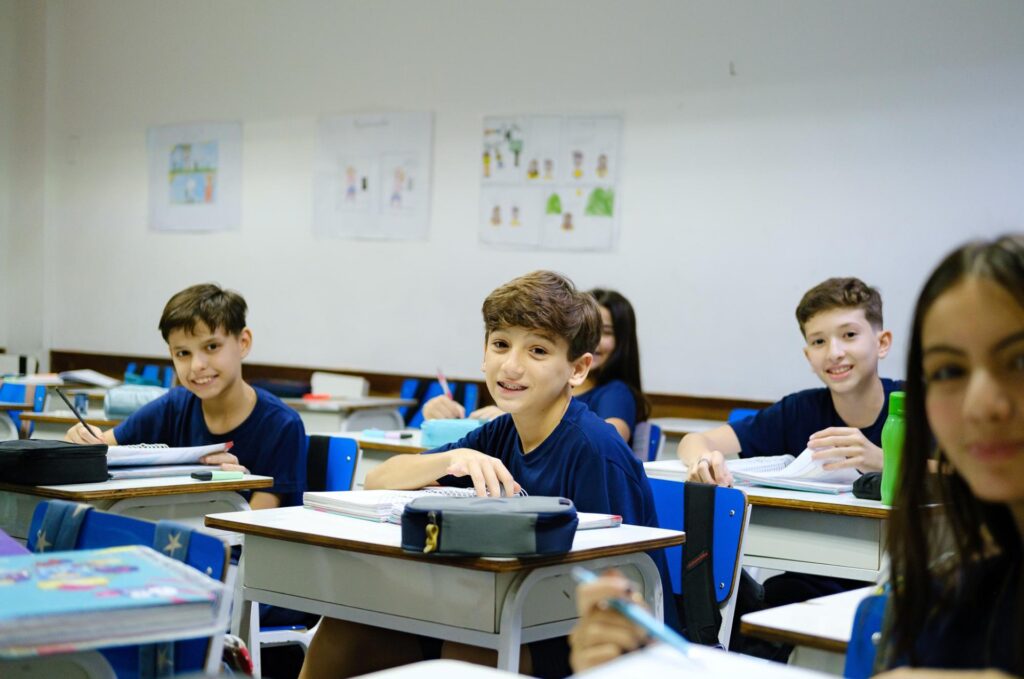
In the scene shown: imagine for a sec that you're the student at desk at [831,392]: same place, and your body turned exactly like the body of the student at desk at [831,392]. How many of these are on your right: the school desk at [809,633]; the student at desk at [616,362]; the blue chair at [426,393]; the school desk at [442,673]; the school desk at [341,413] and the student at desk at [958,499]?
3

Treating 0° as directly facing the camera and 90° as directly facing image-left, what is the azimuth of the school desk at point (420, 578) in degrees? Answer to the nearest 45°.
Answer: approximately 225°

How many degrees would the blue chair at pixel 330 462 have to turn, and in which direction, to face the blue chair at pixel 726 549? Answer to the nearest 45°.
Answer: approximately 90° to its left

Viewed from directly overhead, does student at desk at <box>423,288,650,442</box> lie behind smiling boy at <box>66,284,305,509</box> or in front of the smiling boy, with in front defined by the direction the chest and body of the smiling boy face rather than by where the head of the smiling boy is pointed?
behind

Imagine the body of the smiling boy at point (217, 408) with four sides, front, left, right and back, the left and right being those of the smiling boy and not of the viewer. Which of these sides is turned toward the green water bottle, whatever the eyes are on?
left

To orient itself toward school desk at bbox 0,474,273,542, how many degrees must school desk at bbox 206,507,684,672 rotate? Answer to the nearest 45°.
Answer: approximately 90° to its left

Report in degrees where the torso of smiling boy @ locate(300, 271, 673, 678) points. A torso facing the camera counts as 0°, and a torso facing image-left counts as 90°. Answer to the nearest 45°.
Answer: approximately 45°
